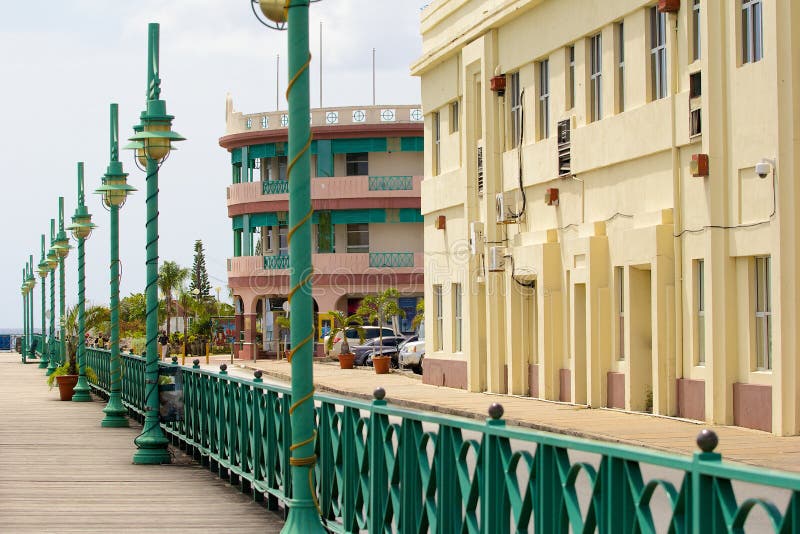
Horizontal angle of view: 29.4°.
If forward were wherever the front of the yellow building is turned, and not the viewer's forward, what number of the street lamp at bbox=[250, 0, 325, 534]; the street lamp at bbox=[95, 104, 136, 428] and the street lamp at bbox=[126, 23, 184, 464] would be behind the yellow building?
0

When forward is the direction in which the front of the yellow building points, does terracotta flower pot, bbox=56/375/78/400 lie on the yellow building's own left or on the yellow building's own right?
on the yellow building's own right

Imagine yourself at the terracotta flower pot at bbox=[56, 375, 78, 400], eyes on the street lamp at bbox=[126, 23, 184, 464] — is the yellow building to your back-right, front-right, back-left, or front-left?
front-left

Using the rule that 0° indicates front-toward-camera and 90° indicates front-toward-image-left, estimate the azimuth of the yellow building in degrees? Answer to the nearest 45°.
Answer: approximately 45°

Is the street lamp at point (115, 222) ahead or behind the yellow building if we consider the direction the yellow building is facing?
ahead

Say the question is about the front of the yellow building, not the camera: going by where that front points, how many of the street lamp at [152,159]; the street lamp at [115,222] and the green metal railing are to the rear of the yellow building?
0

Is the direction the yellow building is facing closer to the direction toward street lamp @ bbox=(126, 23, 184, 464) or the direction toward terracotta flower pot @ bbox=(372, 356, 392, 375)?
the street lamp

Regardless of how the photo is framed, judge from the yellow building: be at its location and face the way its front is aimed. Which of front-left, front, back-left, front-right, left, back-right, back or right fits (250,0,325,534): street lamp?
front-left

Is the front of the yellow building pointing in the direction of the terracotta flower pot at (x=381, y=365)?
no

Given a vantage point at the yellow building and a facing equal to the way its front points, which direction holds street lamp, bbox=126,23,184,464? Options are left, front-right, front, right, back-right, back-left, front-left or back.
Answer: front
